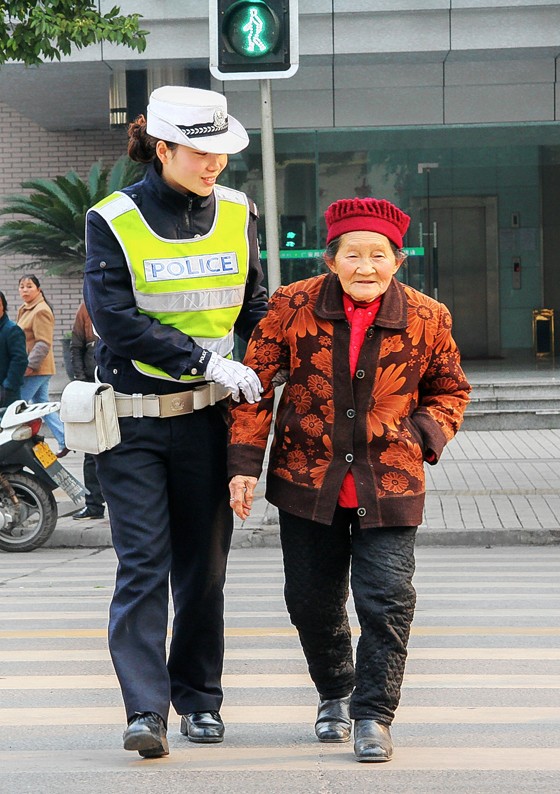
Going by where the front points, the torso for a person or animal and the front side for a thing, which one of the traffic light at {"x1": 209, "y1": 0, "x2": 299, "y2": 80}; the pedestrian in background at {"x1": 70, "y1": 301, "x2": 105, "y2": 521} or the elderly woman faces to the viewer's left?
the pedestrian in background

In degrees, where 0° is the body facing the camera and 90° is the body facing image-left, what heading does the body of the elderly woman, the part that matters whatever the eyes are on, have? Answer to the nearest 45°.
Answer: approximately 0°

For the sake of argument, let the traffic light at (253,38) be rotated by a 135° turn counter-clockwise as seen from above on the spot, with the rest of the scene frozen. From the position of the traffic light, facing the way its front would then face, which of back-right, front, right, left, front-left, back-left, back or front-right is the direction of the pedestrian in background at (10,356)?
left

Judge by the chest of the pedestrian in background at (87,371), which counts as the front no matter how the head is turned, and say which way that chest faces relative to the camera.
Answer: to the viewer's left

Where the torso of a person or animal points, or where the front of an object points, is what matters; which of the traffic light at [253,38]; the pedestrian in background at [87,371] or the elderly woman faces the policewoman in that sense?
the traffic light

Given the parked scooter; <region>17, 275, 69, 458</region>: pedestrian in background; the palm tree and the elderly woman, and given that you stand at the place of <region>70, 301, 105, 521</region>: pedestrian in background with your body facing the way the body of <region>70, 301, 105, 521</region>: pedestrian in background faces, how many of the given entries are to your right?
2

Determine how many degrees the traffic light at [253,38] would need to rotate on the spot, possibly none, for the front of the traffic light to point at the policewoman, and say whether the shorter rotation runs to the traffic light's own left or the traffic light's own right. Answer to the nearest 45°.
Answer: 0° — it already faces them

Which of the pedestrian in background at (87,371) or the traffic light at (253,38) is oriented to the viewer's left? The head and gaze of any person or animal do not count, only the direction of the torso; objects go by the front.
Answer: the pedestrian in background

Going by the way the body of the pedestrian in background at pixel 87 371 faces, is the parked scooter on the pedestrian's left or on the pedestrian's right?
on the pedestrian's left
